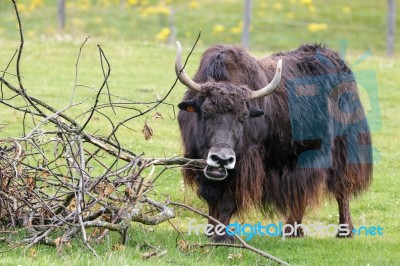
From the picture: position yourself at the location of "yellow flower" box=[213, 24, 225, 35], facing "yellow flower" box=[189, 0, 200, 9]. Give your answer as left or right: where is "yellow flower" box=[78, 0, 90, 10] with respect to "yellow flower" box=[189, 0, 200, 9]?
left

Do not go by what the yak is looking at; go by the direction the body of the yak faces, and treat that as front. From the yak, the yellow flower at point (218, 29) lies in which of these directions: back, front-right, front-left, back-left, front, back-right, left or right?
back-right

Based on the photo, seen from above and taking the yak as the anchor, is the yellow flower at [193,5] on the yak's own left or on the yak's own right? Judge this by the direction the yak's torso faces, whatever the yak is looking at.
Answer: on the yak's own right

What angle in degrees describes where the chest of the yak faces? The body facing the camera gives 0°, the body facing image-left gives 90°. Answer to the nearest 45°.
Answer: approximately 45°

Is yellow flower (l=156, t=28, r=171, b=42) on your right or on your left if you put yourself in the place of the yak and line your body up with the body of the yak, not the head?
on your right

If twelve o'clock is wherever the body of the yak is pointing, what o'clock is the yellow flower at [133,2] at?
The yellow flower is roughly at 4 o'clock from the yak.

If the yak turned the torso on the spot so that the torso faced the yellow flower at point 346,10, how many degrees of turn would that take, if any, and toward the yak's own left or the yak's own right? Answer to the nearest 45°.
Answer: approximately 135° to the yak's own right

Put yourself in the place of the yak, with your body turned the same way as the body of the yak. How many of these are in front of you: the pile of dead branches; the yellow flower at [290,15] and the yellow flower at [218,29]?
1

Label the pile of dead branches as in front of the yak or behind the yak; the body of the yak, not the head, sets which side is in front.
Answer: in front

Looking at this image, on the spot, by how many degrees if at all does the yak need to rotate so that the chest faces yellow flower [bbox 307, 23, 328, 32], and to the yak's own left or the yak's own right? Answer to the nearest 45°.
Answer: approximately 135° to the yak's own right

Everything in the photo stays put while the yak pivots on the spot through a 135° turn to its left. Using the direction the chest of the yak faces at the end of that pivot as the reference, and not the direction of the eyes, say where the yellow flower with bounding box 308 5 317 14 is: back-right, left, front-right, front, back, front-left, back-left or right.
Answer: left
